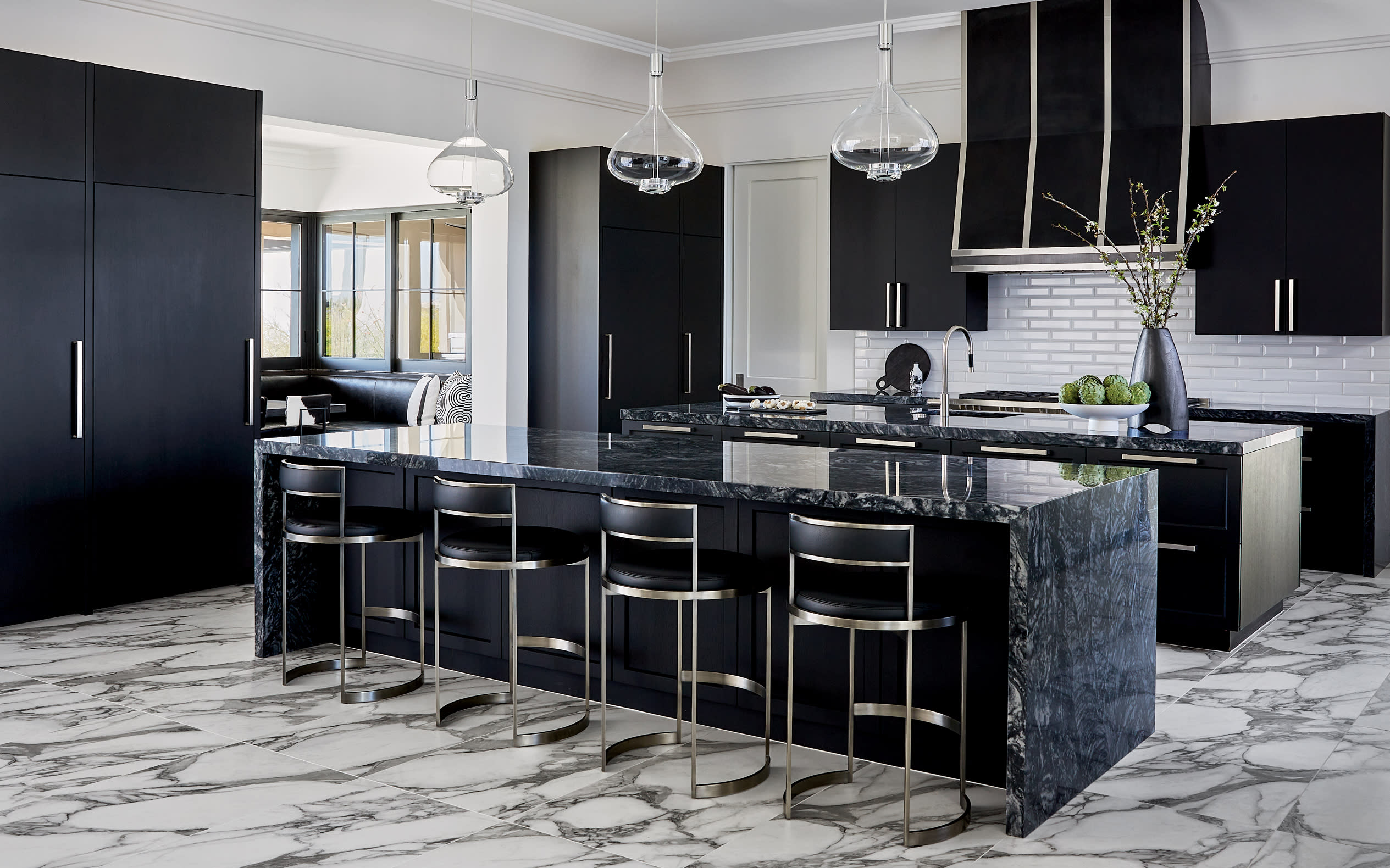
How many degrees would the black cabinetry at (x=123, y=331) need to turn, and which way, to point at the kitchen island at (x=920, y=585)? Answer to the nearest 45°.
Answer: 0° — it already faces it

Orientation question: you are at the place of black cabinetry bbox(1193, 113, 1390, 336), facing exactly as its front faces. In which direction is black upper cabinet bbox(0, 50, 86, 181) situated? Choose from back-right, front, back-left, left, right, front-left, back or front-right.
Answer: front-right

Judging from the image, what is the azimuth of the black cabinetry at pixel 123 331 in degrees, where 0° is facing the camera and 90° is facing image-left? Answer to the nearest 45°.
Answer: approximately 315°

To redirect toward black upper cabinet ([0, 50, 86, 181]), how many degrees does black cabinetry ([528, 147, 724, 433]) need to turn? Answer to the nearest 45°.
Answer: approximately 90° to its right

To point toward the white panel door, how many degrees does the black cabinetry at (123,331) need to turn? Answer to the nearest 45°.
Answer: approximately 90° to its left

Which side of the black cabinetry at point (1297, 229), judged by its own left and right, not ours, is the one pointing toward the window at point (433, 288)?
right

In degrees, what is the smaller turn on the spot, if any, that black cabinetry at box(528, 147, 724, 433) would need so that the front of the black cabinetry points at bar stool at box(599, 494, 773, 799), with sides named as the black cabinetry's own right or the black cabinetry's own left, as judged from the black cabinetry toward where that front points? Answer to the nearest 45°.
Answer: approximately 45° to the black cabinetry's own right

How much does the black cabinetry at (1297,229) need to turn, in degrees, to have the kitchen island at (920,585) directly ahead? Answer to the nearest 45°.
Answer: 0° — it already faces it

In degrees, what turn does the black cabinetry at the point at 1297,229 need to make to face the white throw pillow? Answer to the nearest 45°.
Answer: approximately 90° to its right
